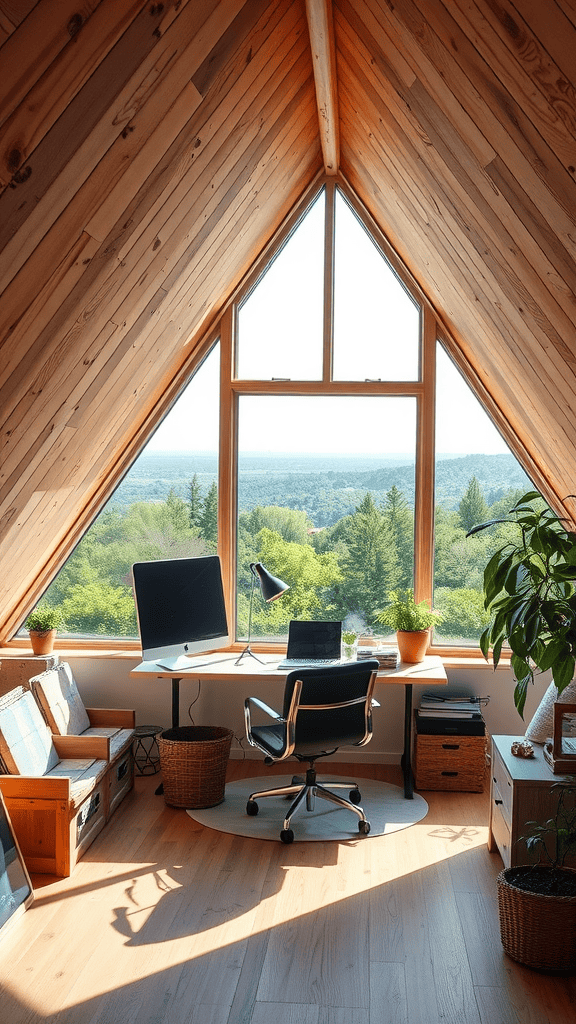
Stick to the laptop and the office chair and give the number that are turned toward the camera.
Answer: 1

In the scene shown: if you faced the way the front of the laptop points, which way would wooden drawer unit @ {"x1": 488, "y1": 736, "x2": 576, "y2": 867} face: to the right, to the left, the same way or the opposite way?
to the right

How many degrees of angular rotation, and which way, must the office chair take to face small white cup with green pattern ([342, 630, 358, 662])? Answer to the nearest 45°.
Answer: approximately 45° to its right

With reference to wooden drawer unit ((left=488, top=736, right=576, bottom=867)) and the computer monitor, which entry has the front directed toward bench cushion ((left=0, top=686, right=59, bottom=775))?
the wooden drawer unit

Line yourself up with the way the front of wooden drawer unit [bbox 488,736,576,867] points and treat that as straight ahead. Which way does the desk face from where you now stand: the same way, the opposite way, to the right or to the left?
to the left

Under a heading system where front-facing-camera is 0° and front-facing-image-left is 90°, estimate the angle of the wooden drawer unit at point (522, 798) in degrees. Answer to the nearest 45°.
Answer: approximately 90°

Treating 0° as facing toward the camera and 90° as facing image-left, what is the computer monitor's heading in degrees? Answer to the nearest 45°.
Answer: approximately 315°

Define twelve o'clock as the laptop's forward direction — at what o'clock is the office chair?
The office chair is roughly at 12 o'clock from the laptop.

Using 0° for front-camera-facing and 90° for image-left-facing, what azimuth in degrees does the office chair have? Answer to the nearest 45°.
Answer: approximately 135°

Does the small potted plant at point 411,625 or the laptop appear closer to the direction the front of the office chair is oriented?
the laptop

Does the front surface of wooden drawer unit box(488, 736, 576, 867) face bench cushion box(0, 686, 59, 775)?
yes

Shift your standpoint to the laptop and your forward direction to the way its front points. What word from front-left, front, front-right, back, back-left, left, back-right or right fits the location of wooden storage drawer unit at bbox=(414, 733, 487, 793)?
left
